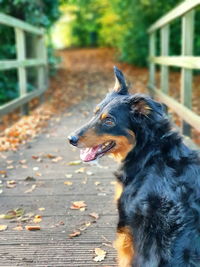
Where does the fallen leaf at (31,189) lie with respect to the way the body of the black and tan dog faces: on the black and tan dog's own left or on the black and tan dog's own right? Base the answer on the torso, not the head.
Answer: on the black and tan dog's own right

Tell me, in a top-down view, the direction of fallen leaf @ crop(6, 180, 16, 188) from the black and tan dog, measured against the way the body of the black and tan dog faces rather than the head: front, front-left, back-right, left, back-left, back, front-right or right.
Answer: front-right

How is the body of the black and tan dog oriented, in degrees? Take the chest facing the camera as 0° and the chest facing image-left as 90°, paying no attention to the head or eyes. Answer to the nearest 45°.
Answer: approximately 90°

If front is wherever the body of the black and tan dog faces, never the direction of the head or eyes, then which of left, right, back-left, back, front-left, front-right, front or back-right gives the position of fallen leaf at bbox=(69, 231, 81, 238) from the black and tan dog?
front-right

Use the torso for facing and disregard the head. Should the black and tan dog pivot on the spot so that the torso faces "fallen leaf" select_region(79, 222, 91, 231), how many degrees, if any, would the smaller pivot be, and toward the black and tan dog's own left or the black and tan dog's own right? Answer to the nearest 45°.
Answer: approximately 45° to the black and tan dog's own right

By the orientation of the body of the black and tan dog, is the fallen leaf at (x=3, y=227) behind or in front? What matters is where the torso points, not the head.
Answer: in front

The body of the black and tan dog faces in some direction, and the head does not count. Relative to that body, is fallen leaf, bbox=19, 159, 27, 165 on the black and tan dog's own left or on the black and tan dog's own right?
on the black and tan dog's own right
